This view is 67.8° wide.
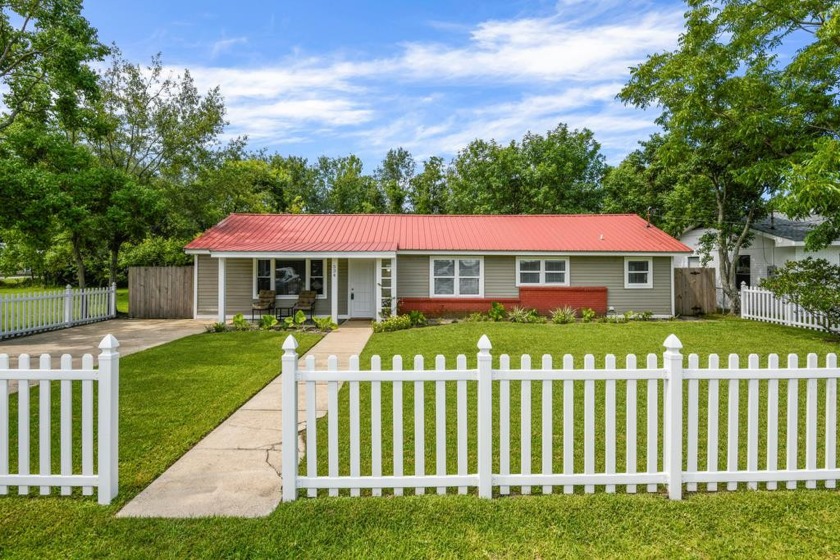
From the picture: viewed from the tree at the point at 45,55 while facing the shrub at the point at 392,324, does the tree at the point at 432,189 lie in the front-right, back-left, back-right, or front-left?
front-left

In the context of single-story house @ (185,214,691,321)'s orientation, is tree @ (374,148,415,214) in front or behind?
behind

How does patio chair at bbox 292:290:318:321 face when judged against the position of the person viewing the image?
facing the viewer and to the left of the viewer

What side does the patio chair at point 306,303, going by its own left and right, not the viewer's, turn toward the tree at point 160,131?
right

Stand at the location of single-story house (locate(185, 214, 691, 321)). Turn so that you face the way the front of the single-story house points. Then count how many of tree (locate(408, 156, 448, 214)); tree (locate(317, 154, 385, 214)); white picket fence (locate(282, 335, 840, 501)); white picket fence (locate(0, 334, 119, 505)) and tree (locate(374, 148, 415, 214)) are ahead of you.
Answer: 2

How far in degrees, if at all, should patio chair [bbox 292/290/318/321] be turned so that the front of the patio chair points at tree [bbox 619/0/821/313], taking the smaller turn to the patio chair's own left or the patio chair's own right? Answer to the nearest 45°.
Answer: approximately 90° to the patio chair's own left

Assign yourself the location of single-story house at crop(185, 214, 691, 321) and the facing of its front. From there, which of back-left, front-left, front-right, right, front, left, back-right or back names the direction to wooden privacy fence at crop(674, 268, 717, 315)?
left

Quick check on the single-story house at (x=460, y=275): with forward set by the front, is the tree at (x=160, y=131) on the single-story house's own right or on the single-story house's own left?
on the single-story house's own right

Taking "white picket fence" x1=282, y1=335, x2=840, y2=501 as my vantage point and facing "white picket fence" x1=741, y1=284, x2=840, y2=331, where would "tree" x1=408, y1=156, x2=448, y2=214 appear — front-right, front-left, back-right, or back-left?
front-left

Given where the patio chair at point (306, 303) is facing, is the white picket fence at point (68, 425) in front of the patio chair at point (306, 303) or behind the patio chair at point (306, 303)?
in front

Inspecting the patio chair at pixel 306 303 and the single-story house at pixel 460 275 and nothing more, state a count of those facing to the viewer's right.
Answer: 0

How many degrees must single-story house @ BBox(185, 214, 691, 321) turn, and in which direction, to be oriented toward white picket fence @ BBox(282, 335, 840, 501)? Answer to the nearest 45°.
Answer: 0° — it already faces it

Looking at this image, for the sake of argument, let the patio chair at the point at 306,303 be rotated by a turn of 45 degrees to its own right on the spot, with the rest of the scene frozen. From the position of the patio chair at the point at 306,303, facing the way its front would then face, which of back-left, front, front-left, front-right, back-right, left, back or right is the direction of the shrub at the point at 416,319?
back-left

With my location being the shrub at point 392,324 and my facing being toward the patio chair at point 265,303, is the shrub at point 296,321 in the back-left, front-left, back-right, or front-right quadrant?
front-left

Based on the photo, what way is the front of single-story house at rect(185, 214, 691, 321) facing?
toward the camera

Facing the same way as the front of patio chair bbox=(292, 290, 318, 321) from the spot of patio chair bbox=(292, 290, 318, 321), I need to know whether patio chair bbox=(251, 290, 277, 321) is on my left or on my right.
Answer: on my right

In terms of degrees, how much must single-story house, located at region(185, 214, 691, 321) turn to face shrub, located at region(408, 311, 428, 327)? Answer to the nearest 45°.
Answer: approximately 45° to its right

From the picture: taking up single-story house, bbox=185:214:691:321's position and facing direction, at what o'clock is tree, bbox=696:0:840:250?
The tree is roughly at 10 o'clock from the single-story house.
